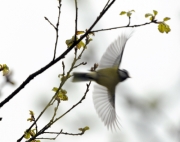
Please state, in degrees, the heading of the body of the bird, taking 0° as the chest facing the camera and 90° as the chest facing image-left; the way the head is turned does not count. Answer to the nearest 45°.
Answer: approximately 270°
